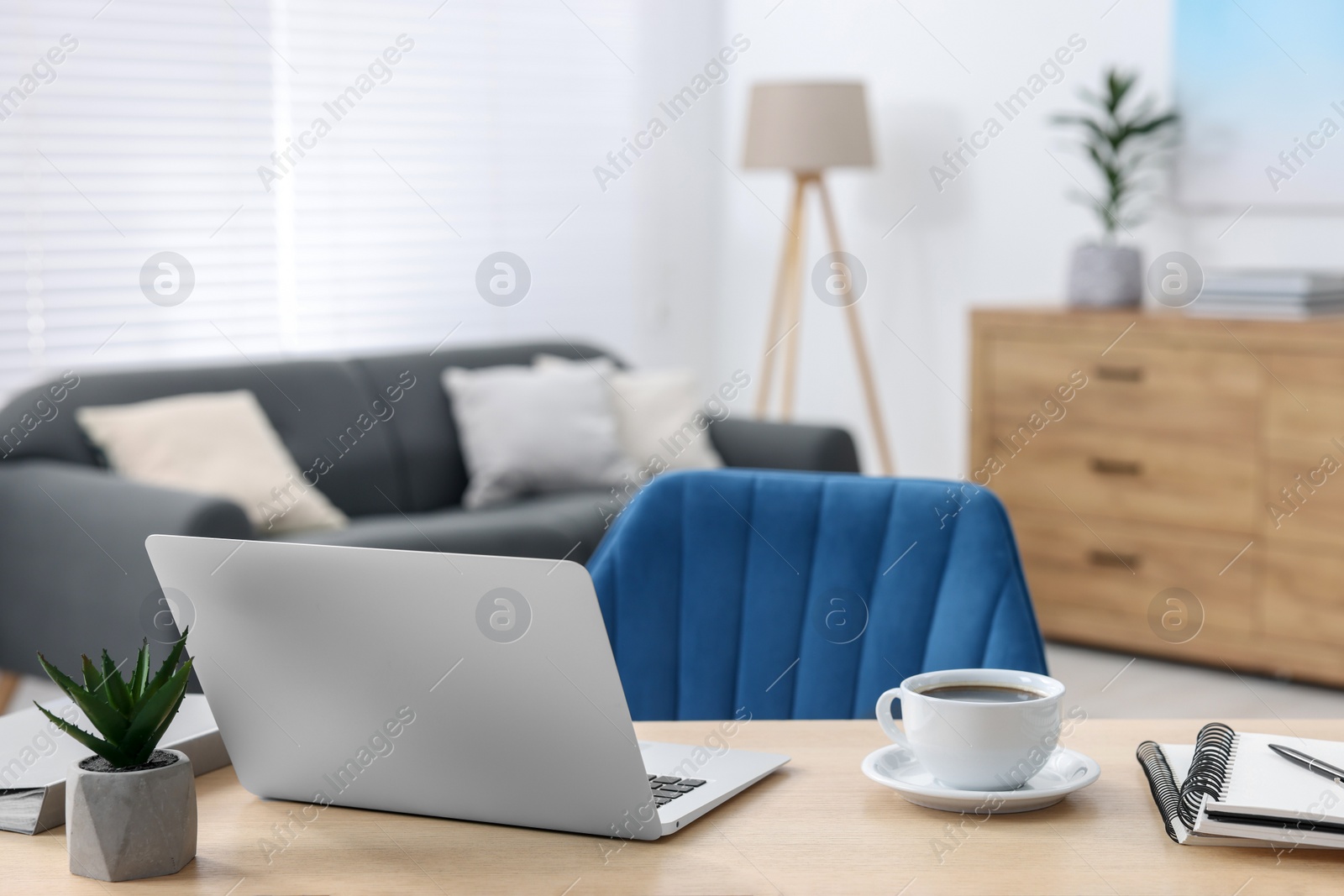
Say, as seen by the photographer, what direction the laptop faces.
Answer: facing away from the viewer and to the right of the viewer

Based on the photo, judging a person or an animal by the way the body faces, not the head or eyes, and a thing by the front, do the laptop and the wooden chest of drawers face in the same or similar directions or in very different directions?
very different directions

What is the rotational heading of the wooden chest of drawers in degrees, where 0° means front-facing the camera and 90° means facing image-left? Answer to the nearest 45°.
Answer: approximately 45°

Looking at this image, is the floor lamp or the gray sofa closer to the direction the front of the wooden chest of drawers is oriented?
the gray sofa
